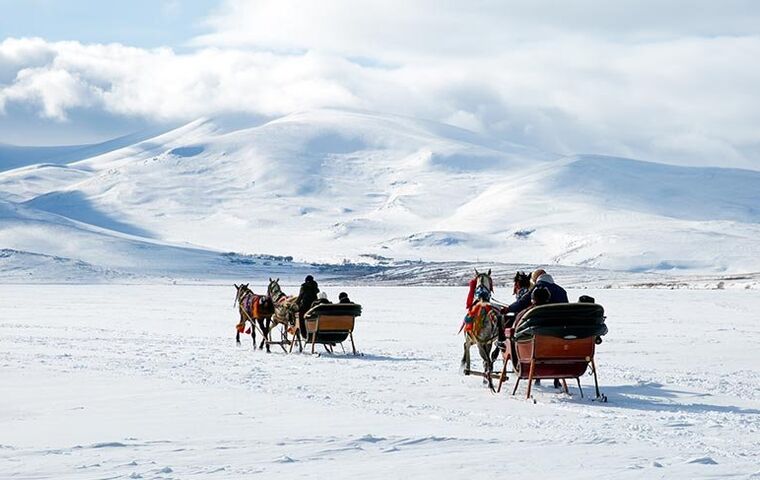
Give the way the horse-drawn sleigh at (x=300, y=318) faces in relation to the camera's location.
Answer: facing away from the viewer and to the left of the viewer

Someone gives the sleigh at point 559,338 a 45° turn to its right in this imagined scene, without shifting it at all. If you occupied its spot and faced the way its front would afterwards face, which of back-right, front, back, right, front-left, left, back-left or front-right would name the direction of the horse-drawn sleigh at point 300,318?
front-left

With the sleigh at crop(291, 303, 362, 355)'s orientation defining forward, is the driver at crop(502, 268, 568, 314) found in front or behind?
behind

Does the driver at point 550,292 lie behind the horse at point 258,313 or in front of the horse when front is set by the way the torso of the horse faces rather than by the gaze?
behind

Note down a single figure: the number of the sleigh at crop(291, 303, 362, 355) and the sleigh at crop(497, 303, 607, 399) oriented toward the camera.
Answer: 0

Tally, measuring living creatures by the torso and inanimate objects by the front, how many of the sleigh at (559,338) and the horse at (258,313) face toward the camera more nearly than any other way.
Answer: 0

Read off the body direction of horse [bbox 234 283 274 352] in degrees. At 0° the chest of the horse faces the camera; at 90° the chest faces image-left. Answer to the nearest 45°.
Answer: approximately 135°

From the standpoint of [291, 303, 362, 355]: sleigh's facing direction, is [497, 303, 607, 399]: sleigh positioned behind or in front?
behind

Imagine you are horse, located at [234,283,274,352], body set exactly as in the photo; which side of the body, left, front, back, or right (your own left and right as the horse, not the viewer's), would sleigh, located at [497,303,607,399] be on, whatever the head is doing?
back

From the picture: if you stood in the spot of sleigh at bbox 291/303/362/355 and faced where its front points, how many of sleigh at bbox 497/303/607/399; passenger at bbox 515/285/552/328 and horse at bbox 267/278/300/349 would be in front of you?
1

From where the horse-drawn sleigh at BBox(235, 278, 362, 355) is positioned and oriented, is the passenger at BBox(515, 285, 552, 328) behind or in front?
behind

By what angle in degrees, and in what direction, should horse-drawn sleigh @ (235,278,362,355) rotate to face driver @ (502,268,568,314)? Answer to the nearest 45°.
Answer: approximately 180°
